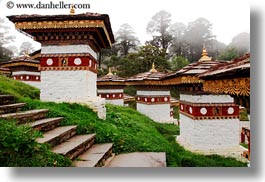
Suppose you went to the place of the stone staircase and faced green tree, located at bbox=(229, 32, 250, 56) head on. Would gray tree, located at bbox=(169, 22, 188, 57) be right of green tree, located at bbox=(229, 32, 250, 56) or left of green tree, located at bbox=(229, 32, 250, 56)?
left

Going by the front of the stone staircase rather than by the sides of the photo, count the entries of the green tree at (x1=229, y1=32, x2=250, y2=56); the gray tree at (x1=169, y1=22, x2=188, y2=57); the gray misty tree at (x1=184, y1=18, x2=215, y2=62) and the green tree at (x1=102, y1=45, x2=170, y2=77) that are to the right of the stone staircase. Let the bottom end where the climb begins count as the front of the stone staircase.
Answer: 0

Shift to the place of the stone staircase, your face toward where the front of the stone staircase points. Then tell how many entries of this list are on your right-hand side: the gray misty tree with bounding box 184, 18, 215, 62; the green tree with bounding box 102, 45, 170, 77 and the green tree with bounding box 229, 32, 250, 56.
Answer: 0

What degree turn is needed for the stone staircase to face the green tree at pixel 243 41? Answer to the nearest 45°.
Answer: approximately 45° to its left

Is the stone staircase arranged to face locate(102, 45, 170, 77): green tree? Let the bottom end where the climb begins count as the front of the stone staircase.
no

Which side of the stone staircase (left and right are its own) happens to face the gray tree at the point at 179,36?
left

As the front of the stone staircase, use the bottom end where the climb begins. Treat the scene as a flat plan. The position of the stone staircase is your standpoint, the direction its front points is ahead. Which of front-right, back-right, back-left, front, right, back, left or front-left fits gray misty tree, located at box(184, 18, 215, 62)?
left

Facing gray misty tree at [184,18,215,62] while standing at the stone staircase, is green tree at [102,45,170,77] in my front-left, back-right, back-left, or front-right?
front-left

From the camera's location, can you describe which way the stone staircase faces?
facing the viewer and to the right of the viewer
